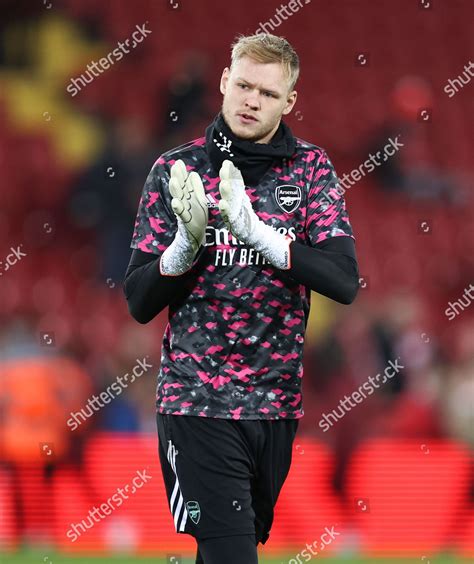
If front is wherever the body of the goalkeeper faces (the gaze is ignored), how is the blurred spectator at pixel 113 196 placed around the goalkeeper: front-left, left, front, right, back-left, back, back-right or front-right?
back

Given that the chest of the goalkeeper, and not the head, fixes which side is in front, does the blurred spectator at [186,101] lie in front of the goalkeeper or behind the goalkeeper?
behind

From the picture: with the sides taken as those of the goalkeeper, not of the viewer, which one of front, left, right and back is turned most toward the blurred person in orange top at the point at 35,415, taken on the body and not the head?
back

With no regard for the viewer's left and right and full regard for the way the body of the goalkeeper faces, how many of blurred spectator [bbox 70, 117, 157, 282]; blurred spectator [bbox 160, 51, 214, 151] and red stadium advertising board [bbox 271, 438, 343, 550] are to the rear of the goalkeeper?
3

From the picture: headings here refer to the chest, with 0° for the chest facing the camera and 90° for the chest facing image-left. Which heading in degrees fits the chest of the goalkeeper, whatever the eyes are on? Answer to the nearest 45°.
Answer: approximately 0°

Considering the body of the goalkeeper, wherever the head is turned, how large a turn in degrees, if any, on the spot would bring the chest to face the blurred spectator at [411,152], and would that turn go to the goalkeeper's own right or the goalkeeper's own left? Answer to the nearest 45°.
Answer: approximately 180°

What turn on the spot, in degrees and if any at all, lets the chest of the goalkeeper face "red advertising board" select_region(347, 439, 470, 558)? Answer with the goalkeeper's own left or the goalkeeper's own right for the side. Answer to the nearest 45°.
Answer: approximately 180°

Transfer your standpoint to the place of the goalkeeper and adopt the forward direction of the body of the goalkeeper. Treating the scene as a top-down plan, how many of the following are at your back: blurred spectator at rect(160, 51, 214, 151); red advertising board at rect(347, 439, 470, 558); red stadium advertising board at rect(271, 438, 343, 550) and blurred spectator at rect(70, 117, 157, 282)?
4

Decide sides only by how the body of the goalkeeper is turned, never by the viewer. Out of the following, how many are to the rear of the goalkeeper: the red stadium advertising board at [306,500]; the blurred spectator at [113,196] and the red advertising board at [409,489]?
3
